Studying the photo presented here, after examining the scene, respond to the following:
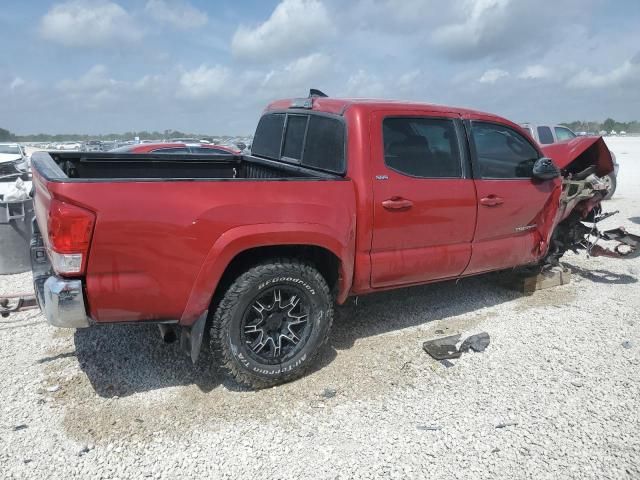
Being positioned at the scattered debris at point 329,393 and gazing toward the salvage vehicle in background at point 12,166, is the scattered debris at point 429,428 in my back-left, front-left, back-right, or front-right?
back-right

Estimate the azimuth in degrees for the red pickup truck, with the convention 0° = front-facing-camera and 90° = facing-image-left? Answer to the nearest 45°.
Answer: approximately 225°

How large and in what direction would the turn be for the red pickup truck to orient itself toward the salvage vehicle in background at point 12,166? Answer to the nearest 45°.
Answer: approximately 90° to its left

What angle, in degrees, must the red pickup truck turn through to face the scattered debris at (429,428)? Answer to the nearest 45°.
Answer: approximately 90° to its right
